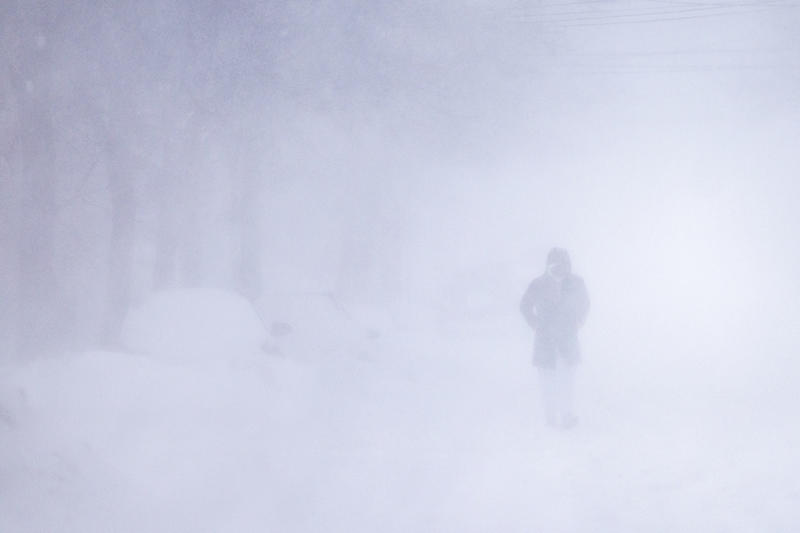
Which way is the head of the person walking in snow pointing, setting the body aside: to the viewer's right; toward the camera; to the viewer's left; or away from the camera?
toward the camera

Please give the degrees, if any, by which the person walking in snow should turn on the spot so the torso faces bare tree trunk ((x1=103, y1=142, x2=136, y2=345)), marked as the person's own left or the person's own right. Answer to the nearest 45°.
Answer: approximately 135° to the person's own right

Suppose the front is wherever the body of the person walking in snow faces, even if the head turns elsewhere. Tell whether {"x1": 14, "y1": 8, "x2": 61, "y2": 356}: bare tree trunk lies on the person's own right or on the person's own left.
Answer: on the person's own right

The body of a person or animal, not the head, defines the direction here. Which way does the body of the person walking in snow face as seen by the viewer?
toward the camera

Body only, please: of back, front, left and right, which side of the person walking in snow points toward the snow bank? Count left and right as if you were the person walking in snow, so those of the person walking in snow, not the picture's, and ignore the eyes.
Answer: right

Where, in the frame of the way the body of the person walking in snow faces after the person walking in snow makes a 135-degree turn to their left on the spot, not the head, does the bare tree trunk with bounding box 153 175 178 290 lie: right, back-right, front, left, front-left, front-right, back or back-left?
left

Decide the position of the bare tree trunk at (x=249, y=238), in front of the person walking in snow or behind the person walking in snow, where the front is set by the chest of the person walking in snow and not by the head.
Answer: behind
